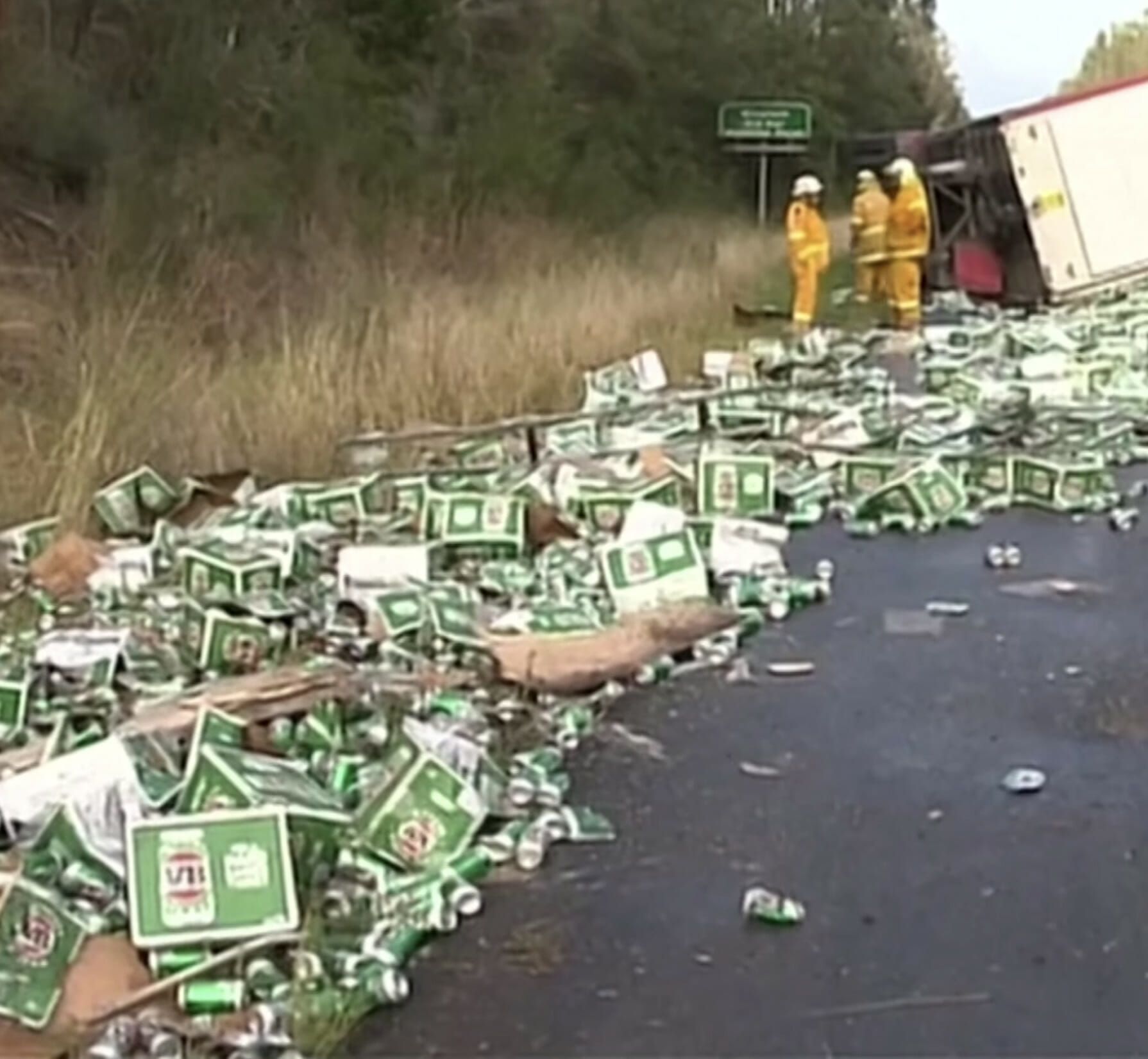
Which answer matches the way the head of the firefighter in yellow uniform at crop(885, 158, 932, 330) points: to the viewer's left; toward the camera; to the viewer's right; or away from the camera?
to the viewer's left

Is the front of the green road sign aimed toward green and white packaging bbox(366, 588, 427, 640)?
yes

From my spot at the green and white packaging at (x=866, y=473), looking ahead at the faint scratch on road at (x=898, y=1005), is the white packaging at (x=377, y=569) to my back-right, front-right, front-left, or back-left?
front-right

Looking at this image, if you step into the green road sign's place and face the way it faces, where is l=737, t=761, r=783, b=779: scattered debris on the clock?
The scattered debris is roughly at 12 o'clock from the green road sign.

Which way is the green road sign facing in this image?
toward the camera

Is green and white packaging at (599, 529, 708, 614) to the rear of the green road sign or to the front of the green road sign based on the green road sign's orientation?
to the front

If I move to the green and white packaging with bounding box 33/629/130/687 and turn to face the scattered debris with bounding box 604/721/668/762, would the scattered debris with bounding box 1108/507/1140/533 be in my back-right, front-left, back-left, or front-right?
front-left

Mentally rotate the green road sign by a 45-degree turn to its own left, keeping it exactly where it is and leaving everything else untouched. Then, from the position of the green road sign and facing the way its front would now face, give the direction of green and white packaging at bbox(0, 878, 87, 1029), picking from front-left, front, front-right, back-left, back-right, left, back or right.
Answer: front-right

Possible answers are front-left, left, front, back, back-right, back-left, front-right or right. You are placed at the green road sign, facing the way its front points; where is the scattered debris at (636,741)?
front

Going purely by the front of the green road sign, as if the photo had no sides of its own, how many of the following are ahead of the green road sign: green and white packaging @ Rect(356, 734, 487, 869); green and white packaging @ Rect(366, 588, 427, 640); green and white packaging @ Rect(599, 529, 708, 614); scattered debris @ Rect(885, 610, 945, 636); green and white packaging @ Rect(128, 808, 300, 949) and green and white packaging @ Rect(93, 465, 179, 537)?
6

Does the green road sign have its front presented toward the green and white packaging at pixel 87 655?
yes

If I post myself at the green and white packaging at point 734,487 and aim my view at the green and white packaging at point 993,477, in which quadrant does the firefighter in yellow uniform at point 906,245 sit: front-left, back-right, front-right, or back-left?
front-left

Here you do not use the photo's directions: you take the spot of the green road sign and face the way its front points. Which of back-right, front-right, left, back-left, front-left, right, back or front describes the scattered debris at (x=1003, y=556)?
front

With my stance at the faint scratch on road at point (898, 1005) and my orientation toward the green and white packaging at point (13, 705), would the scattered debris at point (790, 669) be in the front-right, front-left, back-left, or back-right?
front-right

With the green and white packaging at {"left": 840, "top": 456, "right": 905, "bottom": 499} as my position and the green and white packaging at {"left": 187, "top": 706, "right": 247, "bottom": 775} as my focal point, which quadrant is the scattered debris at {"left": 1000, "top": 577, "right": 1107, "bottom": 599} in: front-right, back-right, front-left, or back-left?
front-left

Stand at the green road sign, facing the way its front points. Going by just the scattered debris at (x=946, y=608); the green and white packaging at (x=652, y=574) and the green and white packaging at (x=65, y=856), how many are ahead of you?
3

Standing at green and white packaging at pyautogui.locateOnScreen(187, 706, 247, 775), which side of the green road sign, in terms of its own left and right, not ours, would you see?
front

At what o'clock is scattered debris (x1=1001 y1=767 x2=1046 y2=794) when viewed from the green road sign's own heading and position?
The scattered debris is roughly at 12 o'clock from the green road sign.

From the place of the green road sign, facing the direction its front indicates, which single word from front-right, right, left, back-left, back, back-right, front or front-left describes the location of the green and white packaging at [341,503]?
front

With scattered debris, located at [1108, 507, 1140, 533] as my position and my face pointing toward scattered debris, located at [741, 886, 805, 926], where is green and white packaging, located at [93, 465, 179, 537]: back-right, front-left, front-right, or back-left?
front-right
